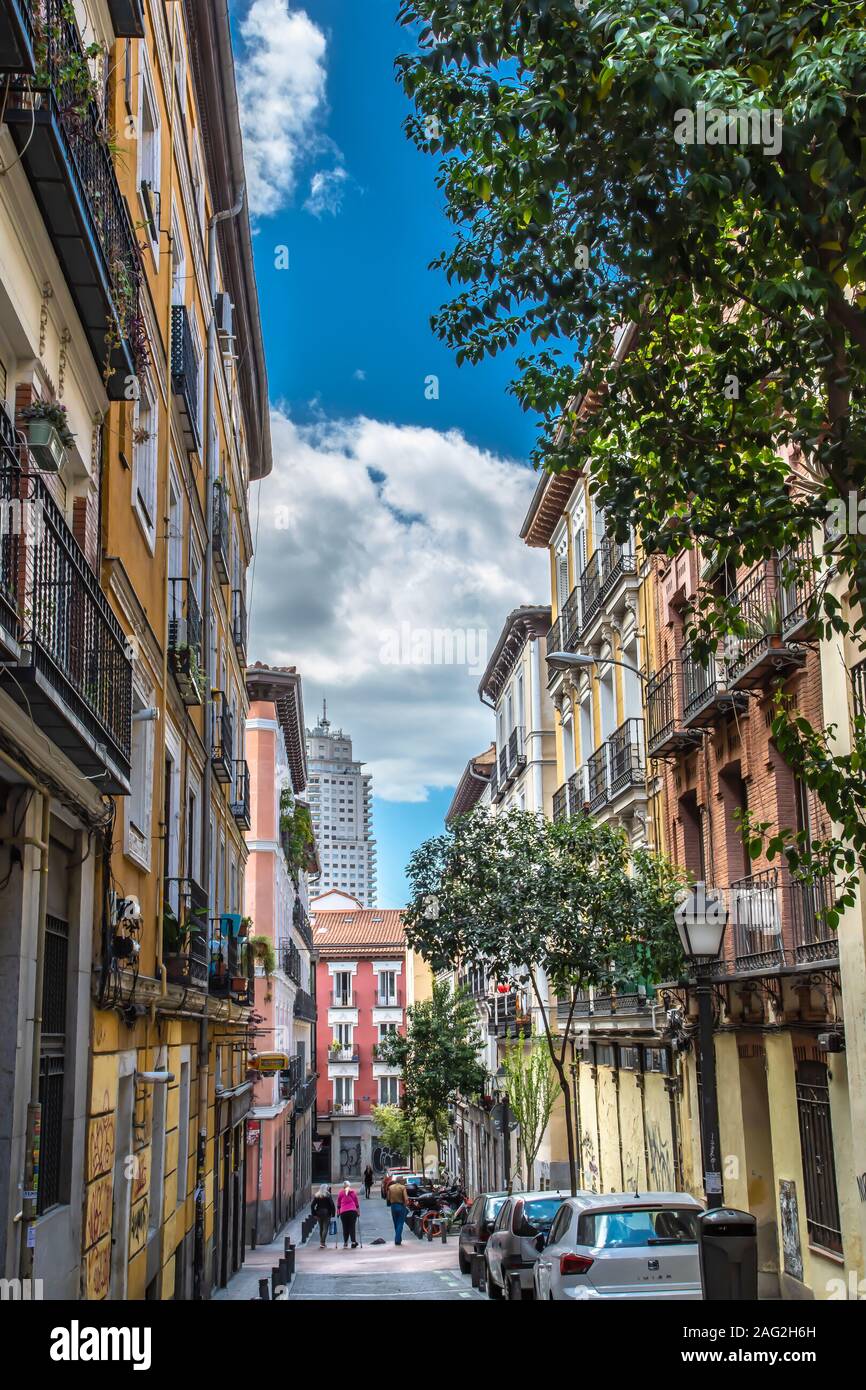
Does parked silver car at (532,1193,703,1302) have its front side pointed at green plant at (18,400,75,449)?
no

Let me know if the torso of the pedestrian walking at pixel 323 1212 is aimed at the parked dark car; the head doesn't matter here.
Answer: no

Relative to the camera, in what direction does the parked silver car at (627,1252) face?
facing away from the viewer

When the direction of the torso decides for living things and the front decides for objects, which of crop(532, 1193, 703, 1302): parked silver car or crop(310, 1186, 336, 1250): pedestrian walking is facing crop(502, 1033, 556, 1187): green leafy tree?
the parked silver car

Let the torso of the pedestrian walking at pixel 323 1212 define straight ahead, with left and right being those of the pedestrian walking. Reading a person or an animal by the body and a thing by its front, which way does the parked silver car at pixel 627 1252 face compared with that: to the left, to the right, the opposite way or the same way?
the same way

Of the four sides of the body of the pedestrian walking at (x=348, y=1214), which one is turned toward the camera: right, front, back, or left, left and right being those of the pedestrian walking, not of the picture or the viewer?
back

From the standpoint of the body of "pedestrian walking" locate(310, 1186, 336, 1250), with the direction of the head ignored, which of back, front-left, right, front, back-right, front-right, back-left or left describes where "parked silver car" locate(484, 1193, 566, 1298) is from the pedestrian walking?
back

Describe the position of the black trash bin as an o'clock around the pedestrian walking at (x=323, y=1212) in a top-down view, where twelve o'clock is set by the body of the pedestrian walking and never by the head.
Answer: The black trash bin is roughly at 6 o'clock from the pedestrian walking.

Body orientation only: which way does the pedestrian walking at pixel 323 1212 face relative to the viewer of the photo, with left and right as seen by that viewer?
facing away from the viewer

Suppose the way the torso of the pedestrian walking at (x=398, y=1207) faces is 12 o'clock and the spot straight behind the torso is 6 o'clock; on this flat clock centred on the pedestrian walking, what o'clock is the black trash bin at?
The black trash bin is roughly at 6 o'clock from the pedestrian walking.

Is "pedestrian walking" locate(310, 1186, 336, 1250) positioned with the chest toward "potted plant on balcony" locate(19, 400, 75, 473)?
no

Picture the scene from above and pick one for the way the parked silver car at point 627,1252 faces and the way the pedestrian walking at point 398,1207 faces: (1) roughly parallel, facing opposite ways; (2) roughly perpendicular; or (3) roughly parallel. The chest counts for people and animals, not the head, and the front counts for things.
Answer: roughly parallel

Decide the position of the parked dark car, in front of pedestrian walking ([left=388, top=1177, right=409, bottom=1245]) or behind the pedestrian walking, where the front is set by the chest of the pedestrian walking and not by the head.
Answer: behind
